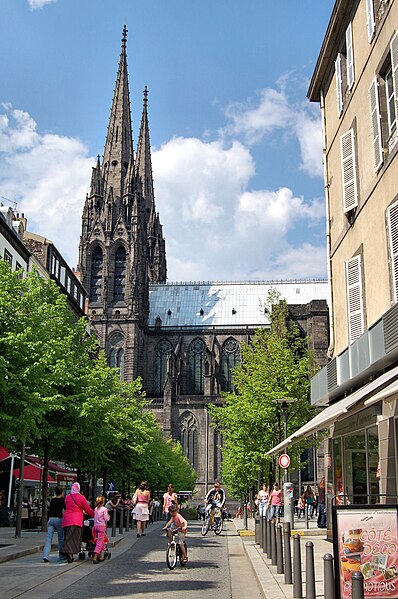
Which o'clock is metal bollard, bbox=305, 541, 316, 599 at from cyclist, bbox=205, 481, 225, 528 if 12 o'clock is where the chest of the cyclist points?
The metal bollard is roughly at 12 o'clock from the cyclist.

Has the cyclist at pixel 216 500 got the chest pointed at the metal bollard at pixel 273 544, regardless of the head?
yes

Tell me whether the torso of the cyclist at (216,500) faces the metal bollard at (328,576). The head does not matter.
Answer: yes

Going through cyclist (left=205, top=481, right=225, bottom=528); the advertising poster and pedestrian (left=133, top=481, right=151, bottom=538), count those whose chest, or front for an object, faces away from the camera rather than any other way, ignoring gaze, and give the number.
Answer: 1

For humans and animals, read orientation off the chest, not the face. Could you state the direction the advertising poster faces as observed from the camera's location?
facing the viewer

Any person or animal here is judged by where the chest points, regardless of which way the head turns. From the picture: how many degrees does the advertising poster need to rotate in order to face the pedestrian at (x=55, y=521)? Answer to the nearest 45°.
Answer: approximately 135° to its right

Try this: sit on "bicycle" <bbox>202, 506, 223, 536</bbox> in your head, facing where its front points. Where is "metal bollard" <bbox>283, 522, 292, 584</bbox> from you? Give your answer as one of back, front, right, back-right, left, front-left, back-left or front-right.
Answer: front-left

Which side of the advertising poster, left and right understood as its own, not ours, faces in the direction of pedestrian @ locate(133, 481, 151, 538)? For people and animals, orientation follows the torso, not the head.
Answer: back

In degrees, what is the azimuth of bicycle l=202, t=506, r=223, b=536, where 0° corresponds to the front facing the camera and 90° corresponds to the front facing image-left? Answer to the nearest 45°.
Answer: approximately 45°

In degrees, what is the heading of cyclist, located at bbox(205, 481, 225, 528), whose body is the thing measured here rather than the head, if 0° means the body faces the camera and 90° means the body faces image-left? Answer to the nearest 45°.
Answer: approximately 0°

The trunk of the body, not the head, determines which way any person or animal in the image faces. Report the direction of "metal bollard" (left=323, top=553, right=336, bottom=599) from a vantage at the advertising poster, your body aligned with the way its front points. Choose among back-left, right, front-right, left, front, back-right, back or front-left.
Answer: front-right

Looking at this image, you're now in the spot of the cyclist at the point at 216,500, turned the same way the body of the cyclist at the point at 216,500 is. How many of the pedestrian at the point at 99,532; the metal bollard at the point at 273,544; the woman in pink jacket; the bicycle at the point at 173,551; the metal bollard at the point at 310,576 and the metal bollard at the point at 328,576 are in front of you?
6

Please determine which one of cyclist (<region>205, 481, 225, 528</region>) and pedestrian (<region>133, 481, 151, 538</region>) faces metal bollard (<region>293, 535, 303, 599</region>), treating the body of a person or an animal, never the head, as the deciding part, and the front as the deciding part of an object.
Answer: the cyclist

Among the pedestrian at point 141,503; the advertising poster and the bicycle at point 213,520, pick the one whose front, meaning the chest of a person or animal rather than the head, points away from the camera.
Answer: the pedestrian

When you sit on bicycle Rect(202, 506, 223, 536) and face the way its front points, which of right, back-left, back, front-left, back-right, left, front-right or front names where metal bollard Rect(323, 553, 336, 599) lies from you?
front-left

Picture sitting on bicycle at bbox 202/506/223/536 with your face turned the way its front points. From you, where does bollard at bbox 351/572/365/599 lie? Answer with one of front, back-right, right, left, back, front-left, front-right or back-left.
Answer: front-left
